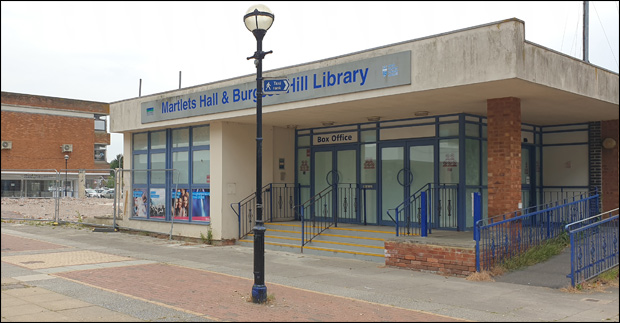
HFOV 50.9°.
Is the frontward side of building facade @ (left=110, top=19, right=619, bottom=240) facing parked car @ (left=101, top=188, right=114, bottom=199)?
no

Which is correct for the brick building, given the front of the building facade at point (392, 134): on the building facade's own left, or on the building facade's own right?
on the building facade's own right

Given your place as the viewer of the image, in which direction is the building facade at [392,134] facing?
facing the viewer and to the left of the viewer

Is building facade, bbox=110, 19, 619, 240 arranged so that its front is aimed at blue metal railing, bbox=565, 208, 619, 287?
no

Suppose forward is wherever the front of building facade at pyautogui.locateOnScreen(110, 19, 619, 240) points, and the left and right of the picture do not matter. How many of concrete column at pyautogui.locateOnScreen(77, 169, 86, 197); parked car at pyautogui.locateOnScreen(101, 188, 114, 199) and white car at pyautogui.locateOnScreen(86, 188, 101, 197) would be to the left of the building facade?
0

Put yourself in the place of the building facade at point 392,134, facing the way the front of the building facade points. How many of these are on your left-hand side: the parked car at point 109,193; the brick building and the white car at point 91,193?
0

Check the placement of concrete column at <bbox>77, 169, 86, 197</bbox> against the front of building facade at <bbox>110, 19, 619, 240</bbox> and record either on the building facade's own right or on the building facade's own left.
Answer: on the building facade's own right

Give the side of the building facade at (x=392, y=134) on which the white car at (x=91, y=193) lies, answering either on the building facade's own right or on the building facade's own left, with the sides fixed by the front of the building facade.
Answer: on the building facade's own right
